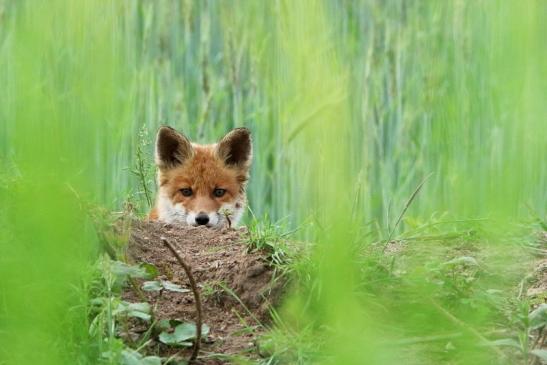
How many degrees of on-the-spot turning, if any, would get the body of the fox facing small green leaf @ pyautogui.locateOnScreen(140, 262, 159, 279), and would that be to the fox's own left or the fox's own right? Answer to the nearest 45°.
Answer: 0° — it already faces it

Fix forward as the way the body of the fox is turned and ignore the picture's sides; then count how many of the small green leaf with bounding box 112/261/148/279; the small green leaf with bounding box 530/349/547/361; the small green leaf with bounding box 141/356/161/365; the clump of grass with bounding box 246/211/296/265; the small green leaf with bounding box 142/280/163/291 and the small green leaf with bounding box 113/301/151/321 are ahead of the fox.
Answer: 6

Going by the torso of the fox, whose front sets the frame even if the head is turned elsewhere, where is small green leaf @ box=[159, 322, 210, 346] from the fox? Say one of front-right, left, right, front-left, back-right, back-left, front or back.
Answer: front

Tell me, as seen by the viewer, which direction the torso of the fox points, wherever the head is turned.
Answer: toward the camera

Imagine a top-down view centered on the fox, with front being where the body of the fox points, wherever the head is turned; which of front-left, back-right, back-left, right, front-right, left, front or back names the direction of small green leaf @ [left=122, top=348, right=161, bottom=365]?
front

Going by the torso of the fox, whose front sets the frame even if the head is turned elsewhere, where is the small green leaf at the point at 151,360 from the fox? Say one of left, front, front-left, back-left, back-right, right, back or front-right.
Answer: front

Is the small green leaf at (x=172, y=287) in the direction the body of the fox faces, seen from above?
yes

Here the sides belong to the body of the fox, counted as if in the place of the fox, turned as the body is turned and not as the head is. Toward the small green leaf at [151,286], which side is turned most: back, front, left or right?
front

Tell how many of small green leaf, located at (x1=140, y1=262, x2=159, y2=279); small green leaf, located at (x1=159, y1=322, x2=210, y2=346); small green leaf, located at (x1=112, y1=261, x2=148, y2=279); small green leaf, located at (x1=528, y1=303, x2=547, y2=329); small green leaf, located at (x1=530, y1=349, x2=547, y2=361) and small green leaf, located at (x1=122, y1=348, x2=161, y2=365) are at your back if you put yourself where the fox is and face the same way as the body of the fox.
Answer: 0

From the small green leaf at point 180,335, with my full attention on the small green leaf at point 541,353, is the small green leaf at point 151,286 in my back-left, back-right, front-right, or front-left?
back-left

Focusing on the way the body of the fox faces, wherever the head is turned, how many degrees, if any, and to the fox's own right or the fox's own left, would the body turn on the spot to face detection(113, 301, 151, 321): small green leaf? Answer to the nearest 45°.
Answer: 0° — it already faces it
